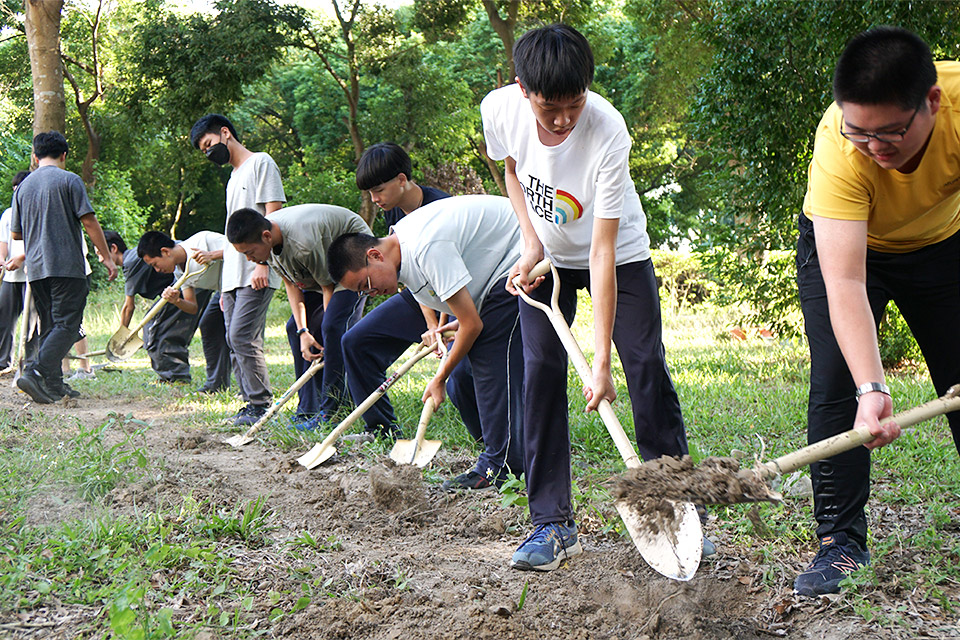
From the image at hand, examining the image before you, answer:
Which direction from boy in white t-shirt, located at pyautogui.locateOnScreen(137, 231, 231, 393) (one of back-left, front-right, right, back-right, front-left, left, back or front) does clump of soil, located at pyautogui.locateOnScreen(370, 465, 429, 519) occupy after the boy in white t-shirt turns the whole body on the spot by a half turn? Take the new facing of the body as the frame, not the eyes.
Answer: right

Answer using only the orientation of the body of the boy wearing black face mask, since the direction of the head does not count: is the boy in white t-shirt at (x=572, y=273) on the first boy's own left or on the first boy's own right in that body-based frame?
on the first boy's own left

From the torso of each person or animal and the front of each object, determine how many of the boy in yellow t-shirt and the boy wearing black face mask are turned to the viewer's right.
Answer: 0

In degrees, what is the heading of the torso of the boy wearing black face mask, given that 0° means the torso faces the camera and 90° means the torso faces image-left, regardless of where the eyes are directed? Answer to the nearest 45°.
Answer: approximately 45°

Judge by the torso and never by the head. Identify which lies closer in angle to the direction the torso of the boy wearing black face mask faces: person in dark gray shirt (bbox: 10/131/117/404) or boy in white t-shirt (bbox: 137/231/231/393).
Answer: the person in dark gray shirt

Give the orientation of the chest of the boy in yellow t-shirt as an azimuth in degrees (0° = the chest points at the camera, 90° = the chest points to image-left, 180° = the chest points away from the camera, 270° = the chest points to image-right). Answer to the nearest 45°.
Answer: approximately 45°

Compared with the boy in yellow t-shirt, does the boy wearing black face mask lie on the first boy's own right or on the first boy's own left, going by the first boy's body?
on the first boy's own right

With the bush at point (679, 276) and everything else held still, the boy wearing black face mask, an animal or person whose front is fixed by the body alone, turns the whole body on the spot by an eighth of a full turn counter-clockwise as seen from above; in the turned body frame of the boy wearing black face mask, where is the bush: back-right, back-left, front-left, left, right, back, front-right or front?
back-left

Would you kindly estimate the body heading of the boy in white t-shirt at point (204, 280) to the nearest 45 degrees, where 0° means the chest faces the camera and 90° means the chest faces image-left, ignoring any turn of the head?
approximately 90°
